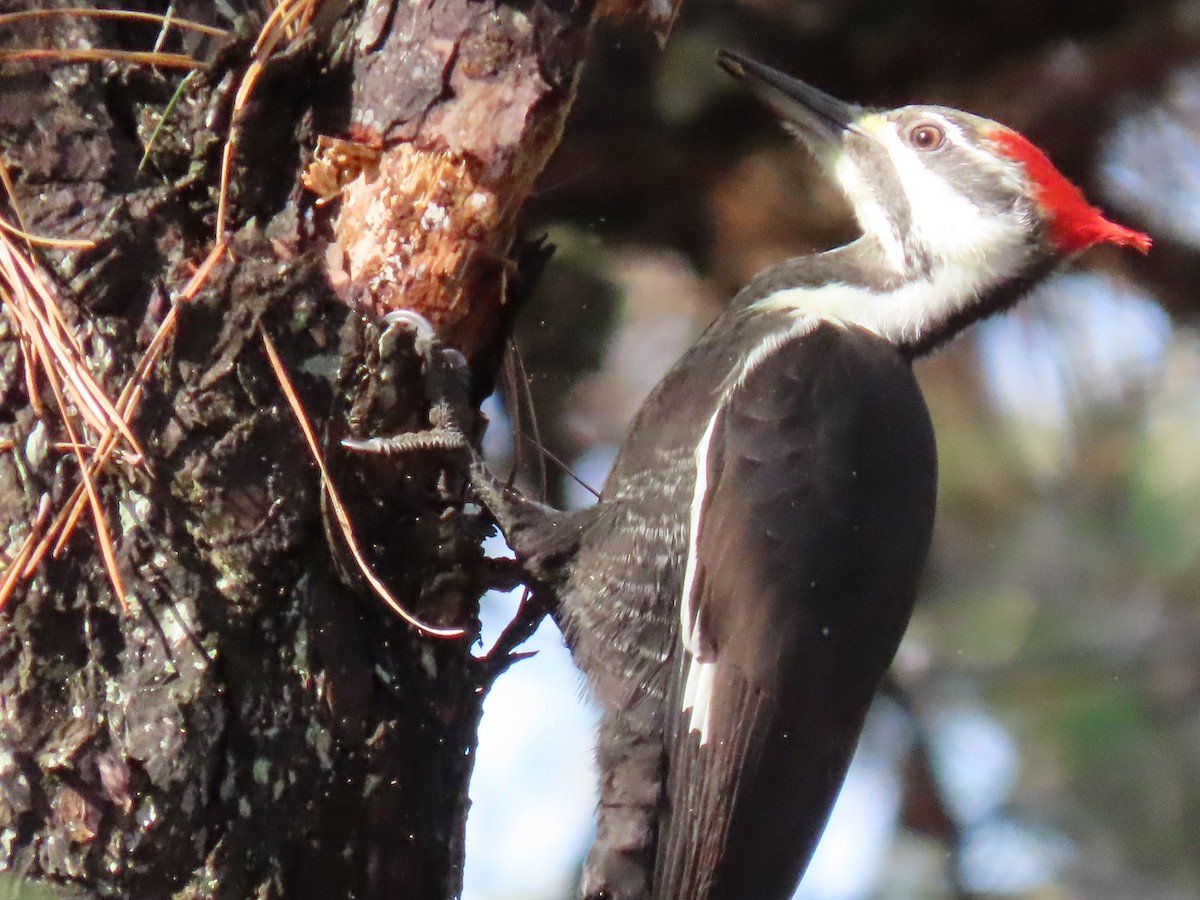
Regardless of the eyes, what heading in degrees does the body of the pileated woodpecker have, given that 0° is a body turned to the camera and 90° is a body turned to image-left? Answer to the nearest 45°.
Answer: approximately 90°
